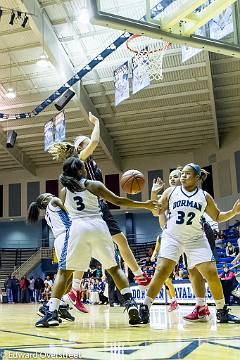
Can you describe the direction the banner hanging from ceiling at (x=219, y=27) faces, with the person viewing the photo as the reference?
facing the viewer and to the left of the viewer

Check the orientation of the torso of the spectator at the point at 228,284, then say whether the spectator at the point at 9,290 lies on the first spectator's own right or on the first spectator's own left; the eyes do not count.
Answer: on the first spectator's own right

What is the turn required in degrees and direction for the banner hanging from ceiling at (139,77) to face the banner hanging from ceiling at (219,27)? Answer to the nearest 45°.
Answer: approximately 45° to its left

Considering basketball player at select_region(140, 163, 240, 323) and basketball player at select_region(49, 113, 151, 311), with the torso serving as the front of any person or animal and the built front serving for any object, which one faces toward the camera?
basketball player at select_region(140, 163, 240, 323)

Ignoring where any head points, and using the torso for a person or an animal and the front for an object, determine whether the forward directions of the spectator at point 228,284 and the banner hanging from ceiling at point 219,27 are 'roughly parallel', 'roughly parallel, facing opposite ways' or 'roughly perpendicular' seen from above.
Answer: roughly parallel

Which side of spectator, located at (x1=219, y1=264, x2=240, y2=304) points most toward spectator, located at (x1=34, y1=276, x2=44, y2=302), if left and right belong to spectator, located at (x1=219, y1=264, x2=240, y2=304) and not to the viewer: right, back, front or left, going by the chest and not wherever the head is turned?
right

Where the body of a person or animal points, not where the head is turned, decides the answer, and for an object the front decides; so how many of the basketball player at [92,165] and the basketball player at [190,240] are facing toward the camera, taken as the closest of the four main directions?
1

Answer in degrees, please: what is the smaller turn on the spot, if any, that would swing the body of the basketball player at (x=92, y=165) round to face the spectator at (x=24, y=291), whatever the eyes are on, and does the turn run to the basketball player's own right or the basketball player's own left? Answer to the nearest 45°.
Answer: approximately 90° to the basketball player's own left

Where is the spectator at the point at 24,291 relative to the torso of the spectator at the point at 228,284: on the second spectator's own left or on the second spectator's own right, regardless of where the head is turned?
on the second spectator's own right

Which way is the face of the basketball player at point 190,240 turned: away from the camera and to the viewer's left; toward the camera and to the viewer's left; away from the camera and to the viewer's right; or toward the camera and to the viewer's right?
toward the camera and to the viewer's left
